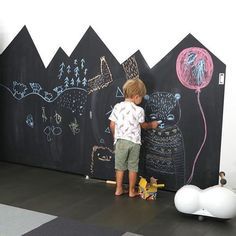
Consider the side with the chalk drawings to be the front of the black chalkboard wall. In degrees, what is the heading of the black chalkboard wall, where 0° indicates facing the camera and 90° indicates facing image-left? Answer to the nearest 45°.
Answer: approximately 45°

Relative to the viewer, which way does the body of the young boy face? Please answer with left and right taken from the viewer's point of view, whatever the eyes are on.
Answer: facing away from the viewer and to the right of the viewer

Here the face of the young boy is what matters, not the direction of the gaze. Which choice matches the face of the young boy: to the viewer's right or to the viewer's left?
to the viewer's right

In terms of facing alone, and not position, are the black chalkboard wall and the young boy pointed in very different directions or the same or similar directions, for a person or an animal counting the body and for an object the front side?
very different directions
